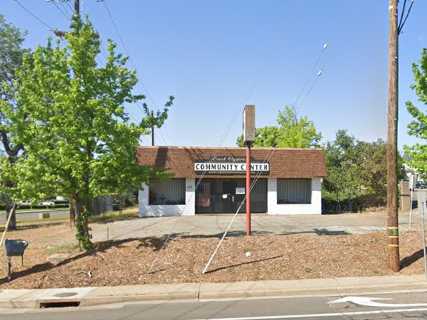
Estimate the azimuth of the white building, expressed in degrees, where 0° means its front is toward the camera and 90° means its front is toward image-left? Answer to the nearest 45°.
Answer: approximately 0°

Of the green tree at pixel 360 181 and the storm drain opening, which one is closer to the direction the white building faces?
the storm drain opening

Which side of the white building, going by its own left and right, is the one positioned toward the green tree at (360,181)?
left

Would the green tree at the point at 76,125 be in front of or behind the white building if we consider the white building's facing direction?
in front

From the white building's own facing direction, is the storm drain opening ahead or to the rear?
ahead

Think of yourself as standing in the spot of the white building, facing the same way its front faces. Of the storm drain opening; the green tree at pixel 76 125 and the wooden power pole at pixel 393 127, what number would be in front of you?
3

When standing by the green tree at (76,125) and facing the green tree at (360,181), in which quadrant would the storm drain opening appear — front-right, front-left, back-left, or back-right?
back-right
